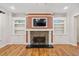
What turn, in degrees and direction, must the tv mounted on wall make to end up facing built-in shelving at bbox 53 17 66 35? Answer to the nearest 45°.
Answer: approximately 45° to its left

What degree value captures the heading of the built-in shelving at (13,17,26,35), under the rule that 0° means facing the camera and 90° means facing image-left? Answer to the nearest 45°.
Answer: approximately 0°

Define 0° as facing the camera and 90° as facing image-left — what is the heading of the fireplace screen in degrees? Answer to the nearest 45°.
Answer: approximately 0°

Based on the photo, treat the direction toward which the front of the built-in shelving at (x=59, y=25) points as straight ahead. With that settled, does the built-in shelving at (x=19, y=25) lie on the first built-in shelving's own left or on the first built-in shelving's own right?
on the first built-in shelving's own right

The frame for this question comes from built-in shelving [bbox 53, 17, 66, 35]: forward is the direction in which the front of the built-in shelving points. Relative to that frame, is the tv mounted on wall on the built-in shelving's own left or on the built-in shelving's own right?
on the built-in shelving's own right
